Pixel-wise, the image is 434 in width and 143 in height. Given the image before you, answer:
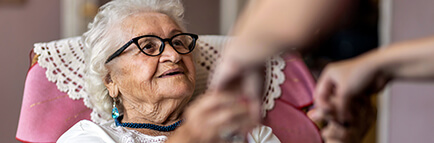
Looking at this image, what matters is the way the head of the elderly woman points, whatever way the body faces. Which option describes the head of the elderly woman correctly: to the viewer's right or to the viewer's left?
to the viewer's right

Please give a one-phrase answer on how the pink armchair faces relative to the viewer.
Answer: facing the viewer

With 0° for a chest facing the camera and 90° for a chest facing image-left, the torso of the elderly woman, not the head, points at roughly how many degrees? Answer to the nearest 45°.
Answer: approximately 315°
